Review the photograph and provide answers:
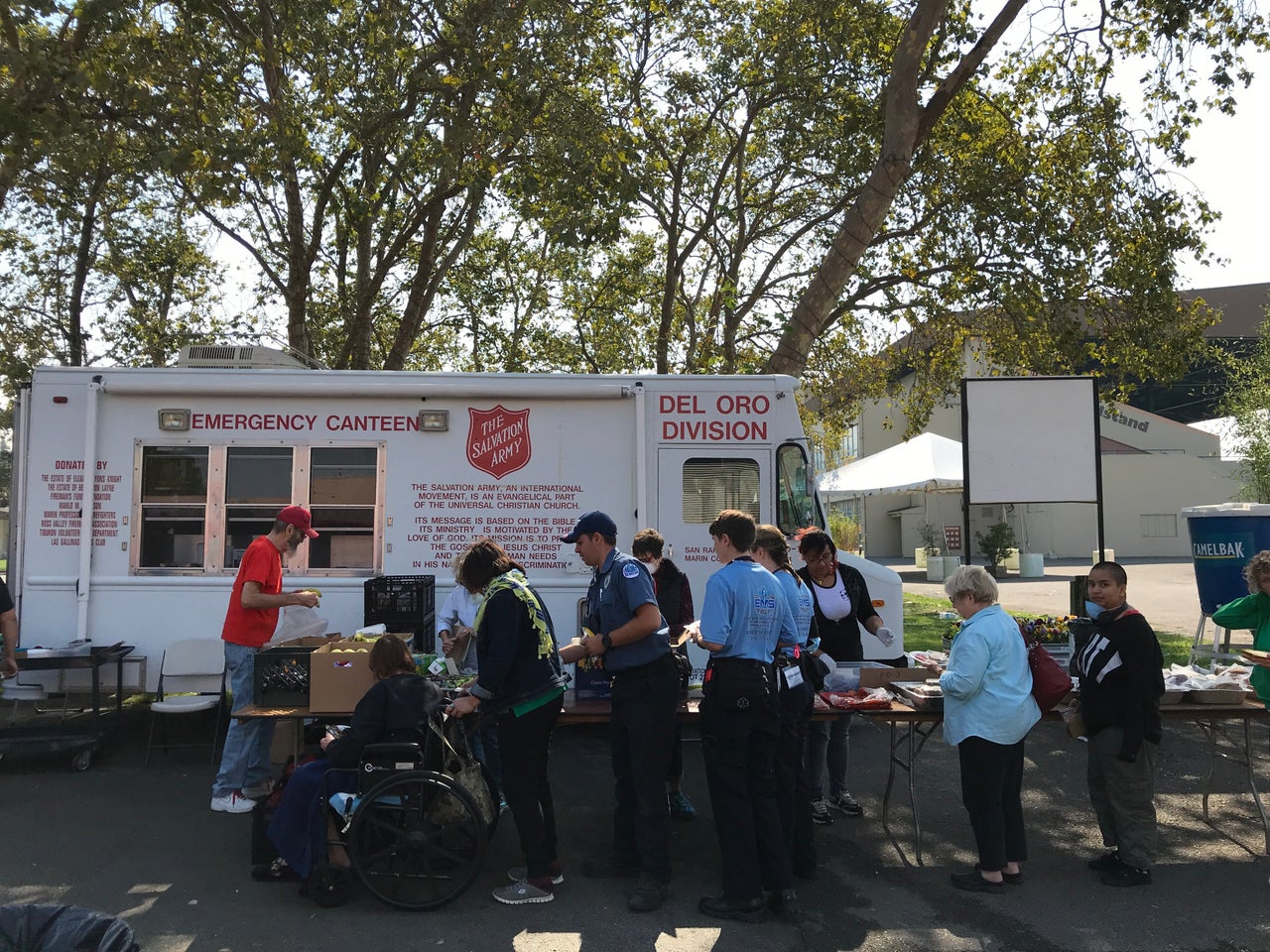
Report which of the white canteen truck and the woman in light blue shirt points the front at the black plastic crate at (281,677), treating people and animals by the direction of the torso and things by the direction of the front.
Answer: the woman in light blue shirt

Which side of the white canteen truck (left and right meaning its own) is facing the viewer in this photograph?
right

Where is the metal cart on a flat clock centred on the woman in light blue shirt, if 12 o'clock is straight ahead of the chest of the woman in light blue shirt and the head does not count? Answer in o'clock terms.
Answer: The metal cart is roughly at 12 o'clock from the woman in light blue shirt.

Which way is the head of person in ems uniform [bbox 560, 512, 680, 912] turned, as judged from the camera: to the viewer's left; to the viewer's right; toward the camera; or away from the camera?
to the viewer's left

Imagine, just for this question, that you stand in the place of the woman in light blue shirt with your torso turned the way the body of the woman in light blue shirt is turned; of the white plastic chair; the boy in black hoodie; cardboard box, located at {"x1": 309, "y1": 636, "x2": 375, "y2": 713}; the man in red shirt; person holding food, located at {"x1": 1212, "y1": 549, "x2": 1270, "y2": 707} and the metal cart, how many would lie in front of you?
4

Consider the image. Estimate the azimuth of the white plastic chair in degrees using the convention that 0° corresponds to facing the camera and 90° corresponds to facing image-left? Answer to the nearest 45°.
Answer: approximately 0°

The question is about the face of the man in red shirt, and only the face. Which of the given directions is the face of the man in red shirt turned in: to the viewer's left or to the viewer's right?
to the viewer's right

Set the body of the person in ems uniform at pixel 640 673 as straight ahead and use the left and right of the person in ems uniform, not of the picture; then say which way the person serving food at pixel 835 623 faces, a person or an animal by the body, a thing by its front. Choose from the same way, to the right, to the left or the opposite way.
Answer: to the left

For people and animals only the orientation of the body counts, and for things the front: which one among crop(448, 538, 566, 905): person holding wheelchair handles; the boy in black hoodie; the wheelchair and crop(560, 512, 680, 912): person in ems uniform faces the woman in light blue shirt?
the boy in black hoodie

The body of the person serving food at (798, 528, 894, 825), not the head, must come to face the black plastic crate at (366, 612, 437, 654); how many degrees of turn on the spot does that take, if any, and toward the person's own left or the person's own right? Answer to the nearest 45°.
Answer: approximately 90° to the person's own right

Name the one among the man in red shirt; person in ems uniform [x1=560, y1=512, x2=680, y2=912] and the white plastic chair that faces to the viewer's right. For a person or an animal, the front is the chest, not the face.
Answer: the man in red shirt

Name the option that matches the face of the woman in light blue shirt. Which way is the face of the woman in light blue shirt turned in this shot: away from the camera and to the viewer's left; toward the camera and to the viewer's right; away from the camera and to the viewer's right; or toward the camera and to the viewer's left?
away from the camera and to the viewer's left

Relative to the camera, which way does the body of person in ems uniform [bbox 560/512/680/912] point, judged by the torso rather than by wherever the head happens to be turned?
to the viewer's left
